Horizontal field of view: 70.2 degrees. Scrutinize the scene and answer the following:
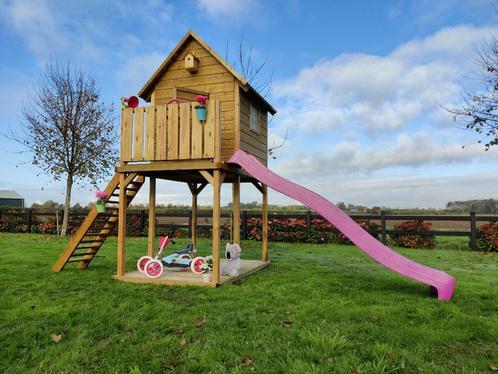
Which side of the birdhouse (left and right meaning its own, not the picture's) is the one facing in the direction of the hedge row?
back

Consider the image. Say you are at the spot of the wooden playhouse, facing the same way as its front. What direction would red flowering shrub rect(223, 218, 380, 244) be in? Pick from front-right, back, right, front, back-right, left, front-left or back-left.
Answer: back

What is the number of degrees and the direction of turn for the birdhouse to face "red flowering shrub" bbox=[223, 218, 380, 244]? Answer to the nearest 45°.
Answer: approximately 180°

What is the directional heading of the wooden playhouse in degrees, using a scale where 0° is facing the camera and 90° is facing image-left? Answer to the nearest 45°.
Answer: approximately 45°

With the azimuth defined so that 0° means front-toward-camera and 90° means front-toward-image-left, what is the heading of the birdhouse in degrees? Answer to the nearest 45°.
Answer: approximately 45°

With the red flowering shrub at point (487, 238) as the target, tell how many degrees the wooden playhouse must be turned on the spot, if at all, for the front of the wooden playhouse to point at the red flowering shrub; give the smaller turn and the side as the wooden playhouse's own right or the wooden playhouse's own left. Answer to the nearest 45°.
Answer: approximately 135° to the wooden playhouse's own left

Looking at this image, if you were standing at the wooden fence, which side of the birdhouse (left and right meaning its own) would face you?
back

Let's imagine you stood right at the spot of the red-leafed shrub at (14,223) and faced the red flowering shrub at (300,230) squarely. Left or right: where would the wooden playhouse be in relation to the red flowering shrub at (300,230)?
right

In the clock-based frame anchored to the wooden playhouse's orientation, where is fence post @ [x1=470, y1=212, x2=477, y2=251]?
The fence post is roughly at 7 o'clock from the wooden playhouse.

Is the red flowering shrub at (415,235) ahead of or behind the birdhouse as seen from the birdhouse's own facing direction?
behind

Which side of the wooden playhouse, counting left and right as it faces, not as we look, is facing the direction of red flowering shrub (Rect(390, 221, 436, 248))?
back

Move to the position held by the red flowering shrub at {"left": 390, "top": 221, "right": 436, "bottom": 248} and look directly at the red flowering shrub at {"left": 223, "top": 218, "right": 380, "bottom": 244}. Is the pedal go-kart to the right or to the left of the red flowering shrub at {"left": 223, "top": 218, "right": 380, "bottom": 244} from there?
left
